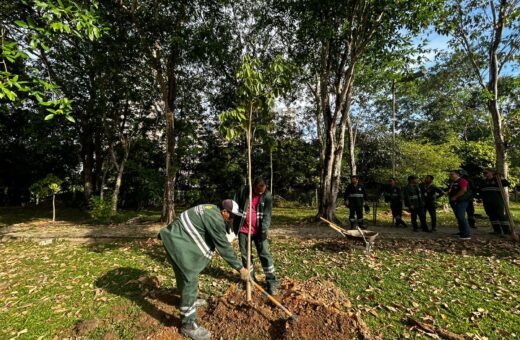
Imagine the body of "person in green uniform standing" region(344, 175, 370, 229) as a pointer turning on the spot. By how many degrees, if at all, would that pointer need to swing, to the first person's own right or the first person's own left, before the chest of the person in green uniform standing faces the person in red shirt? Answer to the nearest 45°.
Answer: approximately 90° to the first person's own left

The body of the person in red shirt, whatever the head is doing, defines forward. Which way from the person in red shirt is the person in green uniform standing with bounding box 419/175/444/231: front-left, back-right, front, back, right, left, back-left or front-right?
right

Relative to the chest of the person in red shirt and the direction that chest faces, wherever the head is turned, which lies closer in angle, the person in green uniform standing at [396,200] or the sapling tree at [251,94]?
the sapling tree

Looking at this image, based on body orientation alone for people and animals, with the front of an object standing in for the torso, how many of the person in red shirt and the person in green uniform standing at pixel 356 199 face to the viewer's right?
0

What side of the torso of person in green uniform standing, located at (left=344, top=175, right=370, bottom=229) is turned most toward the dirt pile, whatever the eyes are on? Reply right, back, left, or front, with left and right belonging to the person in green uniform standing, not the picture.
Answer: front

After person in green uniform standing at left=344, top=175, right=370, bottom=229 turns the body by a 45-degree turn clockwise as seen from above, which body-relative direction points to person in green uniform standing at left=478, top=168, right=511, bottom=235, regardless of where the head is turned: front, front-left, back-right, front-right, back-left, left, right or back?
back-left

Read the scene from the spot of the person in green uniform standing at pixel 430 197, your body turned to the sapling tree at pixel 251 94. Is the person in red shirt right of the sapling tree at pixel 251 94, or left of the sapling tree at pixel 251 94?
left

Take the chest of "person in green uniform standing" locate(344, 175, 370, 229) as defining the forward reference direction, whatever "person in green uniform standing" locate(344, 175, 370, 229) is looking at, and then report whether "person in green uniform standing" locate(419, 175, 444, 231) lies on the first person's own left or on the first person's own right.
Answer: on the first person's own left

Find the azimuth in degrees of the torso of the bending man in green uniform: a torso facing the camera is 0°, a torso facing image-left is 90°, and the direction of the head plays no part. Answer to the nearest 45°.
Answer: approximately 270°

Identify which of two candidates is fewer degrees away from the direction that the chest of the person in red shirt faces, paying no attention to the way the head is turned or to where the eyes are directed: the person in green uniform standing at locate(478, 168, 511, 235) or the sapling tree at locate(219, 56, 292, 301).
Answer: the sapling tree

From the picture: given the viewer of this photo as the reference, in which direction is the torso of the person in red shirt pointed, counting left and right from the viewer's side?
facing the viewer and to the left of the viewer

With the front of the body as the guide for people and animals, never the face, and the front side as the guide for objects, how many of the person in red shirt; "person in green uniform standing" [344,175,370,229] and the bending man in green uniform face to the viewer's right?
1

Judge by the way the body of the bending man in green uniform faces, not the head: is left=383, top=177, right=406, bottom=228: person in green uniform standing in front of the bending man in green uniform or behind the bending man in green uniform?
in front

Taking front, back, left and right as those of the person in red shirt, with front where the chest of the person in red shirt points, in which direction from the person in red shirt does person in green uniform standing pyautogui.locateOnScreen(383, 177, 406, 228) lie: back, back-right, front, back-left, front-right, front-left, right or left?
right

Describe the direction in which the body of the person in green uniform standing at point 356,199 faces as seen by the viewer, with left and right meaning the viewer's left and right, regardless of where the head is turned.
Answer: facing the viewer

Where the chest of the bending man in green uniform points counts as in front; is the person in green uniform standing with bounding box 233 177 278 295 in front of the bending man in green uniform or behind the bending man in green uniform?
in front
